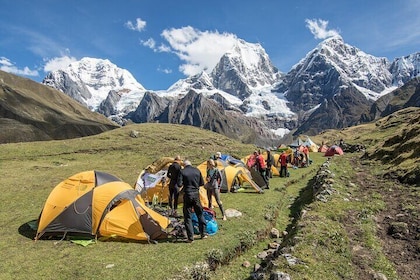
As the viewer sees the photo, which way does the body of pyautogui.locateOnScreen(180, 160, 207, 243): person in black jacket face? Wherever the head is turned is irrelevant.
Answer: away from the camera

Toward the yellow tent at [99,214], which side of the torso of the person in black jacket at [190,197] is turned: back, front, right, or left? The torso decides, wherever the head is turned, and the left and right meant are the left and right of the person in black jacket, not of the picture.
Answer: left

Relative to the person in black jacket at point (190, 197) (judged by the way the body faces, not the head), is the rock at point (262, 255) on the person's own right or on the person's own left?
on the person's own right
